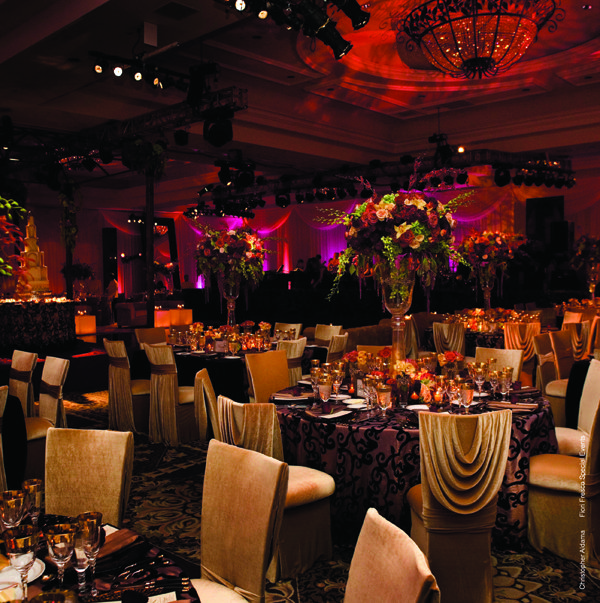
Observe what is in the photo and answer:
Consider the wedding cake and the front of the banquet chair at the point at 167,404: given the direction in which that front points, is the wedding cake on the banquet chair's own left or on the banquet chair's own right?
on the banquet chair's own left

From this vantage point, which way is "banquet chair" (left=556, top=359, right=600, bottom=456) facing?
to the viewer's left

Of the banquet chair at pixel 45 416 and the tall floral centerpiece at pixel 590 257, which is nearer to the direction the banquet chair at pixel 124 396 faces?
the tall floral centerpiece

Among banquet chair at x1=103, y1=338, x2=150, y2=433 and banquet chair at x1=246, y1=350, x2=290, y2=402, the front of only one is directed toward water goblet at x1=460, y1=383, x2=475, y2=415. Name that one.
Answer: banquet chair at x1=246, y1=350, x2=290, y2=402

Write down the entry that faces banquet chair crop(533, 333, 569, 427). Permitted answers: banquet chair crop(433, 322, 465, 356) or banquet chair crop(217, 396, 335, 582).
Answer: banquet chair crop(217, 396, 335, 582)

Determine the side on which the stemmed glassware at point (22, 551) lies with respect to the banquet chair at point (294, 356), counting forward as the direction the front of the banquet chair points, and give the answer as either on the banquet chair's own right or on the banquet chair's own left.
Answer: on the banquet chair's own left

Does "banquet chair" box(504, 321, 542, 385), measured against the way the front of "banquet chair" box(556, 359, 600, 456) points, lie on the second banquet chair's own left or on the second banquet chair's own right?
on the second banquet chair's own right

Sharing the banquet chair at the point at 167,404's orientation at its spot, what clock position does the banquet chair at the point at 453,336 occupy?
the banquet chair at the point at 453,336 is roughly at 1 o'clock from the banquet chair at the point at 167,404.

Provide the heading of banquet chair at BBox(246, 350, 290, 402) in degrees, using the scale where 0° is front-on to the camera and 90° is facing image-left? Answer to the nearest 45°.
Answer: approximately 315°
